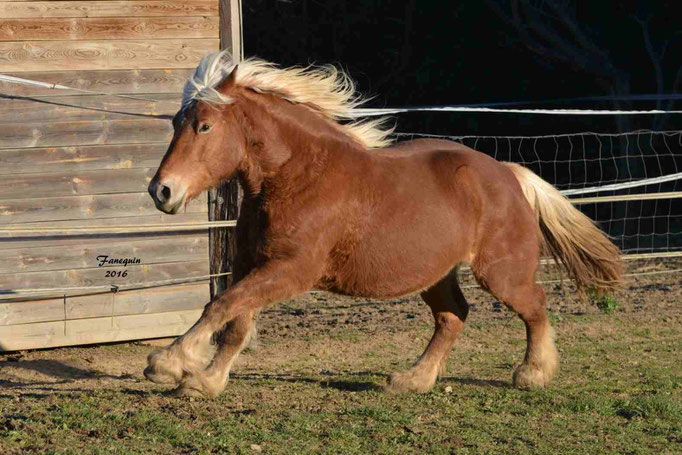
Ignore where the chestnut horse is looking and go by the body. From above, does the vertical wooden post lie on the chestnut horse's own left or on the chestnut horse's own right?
on the chestnut horse's own right

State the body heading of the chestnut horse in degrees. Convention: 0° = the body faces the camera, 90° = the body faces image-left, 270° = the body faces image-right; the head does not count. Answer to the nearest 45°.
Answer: approximately 90°
